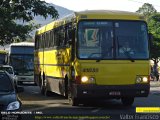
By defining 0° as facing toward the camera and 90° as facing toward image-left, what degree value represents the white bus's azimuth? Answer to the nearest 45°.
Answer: approximately 0°

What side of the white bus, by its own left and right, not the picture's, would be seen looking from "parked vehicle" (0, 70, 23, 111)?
front

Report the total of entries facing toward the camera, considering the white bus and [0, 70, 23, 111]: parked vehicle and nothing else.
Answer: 2

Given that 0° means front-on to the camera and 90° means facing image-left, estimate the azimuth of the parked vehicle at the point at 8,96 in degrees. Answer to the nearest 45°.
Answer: approximately 0°

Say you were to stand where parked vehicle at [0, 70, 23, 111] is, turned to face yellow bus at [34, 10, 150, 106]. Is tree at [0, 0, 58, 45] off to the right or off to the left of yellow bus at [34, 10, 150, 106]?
left

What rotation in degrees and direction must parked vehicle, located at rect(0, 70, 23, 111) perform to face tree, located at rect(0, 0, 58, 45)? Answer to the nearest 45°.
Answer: approximately 180°

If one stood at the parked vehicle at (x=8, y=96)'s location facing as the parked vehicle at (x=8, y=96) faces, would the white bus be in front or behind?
behind
